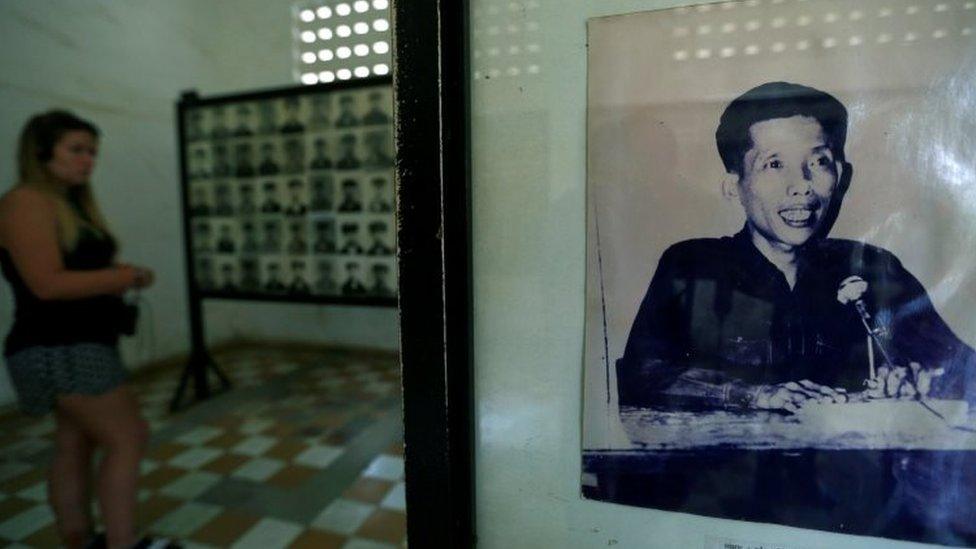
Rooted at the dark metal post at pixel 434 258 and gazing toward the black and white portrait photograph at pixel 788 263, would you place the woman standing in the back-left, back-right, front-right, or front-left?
back-left

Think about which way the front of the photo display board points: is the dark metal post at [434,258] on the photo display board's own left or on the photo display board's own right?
on the photo display board's own left

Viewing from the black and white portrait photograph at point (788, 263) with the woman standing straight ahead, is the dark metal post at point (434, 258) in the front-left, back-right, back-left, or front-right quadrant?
front-left

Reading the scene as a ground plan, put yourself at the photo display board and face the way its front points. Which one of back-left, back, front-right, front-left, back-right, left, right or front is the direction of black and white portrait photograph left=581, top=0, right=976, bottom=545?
front-left

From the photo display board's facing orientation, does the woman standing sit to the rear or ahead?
ahead

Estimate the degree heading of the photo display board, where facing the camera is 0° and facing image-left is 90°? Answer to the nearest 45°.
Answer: approximately 45°
